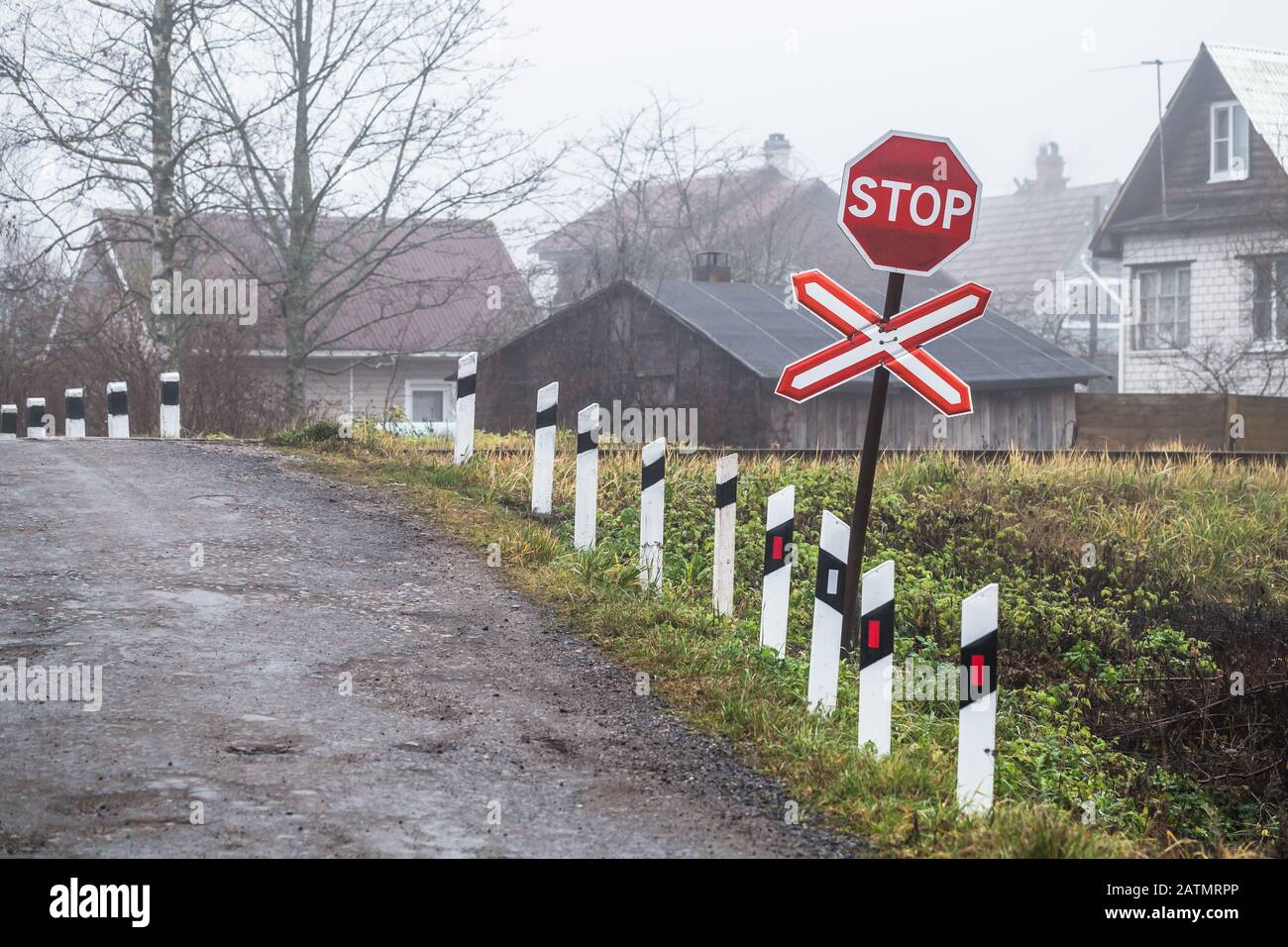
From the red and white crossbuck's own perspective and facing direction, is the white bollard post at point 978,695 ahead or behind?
ahead

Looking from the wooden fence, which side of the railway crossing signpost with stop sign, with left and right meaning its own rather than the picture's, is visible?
back

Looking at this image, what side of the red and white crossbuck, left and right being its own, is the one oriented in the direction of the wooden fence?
back

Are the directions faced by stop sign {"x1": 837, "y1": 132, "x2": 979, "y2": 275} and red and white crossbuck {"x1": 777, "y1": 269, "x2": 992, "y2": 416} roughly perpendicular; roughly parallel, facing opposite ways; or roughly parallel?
roughly parallel

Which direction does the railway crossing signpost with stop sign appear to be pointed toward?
toward the camera

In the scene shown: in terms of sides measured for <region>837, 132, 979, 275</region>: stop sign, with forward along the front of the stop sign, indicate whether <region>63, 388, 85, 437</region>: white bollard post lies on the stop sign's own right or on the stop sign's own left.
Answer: on the stop sign's own right

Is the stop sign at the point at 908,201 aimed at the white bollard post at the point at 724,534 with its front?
no

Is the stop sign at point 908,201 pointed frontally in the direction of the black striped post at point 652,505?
no

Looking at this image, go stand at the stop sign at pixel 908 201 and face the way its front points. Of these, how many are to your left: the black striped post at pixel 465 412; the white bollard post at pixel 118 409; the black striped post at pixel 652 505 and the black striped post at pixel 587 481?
0

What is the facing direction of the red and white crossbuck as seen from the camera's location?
facing the viewer

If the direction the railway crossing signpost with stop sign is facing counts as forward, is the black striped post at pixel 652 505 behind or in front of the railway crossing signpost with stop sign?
behind

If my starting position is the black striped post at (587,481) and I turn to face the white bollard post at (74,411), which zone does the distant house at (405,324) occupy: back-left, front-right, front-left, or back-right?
front-right

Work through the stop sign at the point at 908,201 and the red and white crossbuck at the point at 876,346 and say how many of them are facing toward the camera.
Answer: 2

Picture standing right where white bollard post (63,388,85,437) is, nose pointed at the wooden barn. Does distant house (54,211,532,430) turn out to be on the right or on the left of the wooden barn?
left

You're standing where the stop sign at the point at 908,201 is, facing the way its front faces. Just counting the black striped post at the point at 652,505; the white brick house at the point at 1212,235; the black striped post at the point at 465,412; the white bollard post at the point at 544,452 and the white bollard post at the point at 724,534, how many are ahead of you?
0

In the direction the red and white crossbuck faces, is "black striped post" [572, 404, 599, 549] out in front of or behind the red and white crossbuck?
behind

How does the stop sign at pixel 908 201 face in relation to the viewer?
toward the camera
